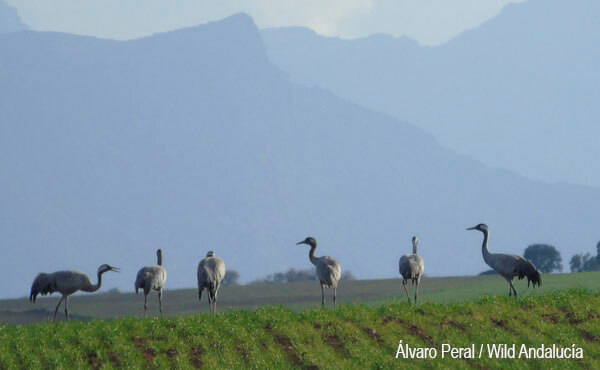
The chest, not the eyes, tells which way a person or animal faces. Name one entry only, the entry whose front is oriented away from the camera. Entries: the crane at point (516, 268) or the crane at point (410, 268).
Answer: the crane at point (410, 268)

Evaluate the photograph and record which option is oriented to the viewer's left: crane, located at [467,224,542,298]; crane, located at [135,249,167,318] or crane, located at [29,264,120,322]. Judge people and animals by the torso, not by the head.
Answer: crane, located at [467,224,542,298]

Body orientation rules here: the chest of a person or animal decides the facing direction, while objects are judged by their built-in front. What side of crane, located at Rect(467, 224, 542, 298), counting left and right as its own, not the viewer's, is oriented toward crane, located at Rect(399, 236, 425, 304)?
front

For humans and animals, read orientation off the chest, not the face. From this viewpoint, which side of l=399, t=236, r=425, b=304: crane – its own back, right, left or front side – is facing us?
back

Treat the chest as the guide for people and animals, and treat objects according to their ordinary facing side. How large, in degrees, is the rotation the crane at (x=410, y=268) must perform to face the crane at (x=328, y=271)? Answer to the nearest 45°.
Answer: approximately 135° to its left

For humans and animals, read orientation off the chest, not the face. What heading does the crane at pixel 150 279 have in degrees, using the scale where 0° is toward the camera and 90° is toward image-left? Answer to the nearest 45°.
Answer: approximately 225°

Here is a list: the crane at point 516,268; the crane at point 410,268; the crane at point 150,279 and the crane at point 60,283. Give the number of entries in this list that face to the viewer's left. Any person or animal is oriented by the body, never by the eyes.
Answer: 1

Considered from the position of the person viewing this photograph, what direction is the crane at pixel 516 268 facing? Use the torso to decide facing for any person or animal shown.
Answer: facing to the left of the viewer

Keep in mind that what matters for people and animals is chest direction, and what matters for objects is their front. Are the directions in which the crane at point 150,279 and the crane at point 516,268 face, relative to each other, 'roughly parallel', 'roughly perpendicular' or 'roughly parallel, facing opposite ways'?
roughly perpendicular

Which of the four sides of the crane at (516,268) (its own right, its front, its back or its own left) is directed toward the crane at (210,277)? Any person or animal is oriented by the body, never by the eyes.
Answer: front

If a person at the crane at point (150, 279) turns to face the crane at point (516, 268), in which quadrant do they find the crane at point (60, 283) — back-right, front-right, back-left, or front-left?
back-left

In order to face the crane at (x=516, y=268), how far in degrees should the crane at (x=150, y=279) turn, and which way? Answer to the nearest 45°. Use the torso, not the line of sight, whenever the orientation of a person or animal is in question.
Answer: approximately 45° to its right

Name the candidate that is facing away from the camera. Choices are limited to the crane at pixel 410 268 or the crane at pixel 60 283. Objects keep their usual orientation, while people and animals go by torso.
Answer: the crane at pixel 410 268

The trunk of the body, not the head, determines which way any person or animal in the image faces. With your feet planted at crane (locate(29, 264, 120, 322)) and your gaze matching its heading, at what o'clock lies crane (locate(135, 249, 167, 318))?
crane (locate(135, 249, 167, 318)) is roughly at 1 o'clock from crane (locate(29, 264, 120, 322)).

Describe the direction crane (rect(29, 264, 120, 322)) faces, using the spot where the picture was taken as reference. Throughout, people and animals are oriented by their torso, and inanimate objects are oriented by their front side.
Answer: facing to the right of the viewer

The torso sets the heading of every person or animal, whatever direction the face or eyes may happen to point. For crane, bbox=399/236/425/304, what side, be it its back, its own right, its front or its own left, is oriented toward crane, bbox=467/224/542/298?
right

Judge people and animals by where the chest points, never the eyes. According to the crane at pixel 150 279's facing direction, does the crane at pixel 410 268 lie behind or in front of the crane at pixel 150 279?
in front

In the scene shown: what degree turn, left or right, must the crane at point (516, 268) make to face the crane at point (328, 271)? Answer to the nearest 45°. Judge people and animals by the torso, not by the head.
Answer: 0° — it already faces it

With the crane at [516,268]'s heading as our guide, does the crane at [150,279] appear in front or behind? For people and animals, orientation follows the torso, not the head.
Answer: in front
